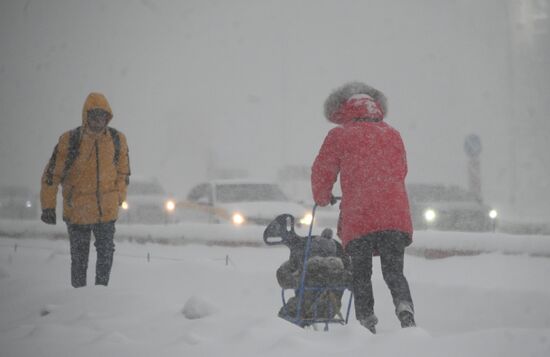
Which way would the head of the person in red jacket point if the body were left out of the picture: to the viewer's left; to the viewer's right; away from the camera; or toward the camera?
away from the camera

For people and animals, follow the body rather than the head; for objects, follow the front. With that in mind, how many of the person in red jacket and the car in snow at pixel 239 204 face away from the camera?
1

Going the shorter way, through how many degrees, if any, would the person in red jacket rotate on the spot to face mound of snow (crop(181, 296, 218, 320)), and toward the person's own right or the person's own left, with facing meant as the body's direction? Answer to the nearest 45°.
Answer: approximately 90° to the person's own left

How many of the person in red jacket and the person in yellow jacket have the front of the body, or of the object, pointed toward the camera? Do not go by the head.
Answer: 1

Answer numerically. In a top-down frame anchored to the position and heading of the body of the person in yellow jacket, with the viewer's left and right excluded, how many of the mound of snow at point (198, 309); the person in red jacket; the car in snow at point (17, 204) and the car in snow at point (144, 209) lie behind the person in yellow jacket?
2

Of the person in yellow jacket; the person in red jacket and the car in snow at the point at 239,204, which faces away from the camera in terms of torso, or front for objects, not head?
the person in red jacket

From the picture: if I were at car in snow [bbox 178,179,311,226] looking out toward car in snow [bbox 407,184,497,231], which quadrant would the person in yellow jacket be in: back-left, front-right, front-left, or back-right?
back-right

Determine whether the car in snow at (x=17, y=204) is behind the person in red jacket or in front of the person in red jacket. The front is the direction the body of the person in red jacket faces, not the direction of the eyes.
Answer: in front

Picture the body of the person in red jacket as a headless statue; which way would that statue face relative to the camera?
away from the camera

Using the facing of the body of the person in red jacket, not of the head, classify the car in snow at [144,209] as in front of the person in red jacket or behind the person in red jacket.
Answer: in front

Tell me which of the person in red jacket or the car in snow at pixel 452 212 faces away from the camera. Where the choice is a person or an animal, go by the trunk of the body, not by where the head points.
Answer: the person in red jacket

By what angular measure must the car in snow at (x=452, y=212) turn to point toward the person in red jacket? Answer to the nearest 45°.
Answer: approximately 45° to its right

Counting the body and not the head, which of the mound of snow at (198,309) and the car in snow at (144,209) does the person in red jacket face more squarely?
the car in snow
